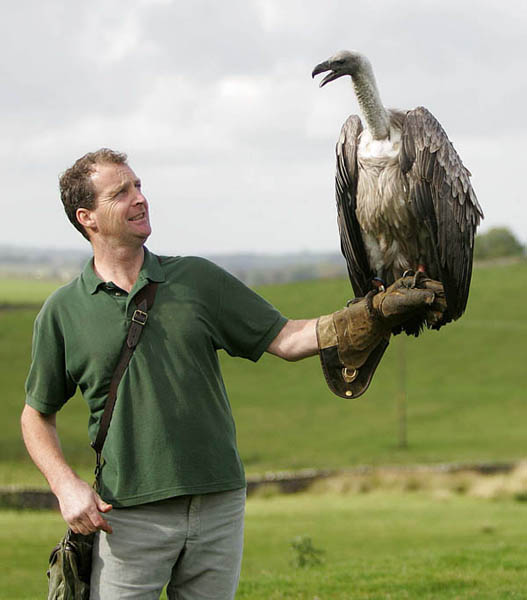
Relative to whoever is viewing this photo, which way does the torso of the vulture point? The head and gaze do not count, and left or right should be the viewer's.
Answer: facing the viewer and to the left of the viewer

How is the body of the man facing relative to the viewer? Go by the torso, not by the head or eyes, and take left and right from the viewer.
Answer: facing the viewer

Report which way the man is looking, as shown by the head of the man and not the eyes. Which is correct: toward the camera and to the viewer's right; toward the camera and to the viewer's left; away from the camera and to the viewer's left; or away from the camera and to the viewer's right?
toward the camera and to the viewer's right
